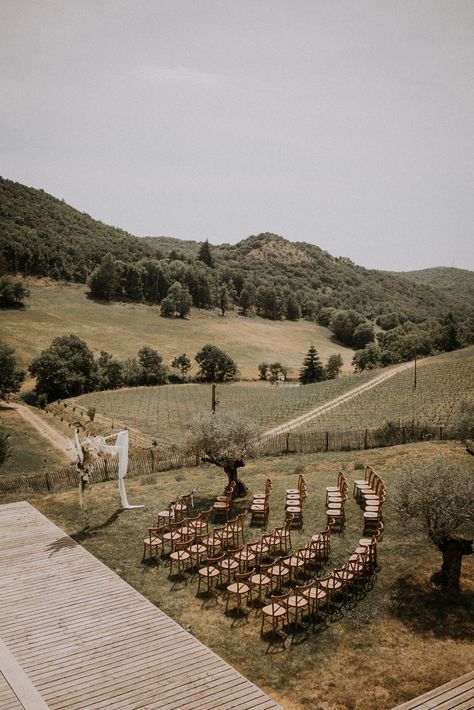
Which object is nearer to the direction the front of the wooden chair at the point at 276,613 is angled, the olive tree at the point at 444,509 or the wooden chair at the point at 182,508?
the wooden chair

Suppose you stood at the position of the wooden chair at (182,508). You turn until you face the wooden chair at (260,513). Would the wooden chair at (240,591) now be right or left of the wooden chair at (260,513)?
right

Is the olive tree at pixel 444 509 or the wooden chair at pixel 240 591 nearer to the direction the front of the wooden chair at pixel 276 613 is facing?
the wooden chair

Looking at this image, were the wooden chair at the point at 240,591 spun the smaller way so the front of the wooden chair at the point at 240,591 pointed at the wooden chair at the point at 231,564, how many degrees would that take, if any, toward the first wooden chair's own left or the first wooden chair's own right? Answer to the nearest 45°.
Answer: approximately 45° to the first wooden chair's own right

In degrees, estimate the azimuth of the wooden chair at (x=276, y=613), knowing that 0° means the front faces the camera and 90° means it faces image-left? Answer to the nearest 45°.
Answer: approximately 135°

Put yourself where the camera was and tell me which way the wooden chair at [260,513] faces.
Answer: facing to the left of the viewer

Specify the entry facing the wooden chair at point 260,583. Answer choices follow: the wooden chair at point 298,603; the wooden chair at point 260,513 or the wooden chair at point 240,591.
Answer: the wooden chair at point 298,603

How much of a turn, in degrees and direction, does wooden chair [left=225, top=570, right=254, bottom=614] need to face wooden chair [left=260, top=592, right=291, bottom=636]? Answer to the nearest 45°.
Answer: approximately 180°

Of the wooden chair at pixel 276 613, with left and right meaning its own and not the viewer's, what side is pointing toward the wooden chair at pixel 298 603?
right

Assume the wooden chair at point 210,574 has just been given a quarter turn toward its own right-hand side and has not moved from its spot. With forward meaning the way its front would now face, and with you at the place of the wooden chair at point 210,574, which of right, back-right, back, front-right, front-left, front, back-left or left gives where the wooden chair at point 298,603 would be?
right
